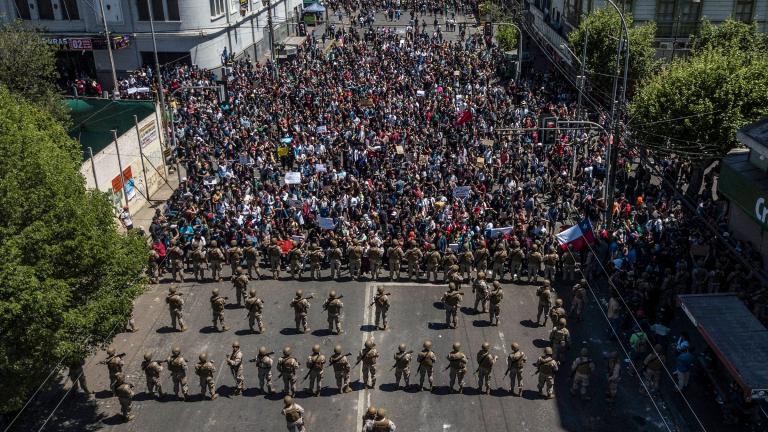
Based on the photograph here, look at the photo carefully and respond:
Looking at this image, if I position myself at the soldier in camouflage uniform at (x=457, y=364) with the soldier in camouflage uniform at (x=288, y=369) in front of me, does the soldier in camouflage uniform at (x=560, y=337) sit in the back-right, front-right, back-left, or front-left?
back-right

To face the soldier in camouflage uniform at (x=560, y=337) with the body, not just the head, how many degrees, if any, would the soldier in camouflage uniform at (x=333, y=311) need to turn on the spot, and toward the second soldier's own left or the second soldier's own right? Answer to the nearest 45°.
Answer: approximately 90° to the second soldier's own right

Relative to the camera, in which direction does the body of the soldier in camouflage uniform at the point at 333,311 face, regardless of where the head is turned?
away from the camera

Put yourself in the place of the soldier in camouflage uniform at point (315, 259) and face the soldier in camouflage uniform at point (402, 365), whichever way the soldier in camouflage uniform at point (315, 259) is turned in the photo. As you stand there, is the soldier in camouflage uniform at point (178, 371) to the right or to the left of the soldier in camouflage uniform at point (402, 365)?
right

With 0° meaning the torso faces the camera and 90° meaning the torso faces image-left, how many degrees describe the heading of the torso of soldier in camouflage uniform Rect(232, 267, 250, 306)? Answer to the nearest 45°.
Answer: approximately 180°

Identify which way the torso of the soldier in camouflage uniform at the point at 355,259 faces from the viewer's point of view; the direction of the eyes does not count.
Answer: away from the camera

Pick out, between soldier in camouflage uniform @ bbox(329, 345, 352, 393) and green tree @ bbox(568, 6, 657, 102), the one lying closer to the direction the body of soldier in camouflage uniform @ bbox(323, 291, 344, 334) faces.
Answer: the green tree

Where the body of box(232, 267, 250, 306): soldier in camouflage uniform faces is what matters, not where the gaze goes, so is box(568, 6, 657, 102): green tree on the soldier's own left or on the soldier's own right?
on the soldier's own right

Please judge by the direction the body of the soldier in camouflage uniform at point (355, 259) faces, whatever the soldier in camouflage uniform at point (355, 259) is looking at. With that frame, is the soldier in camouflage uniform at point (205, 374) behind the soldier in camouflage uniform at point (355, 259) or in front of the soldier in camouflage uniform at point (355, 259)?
behind

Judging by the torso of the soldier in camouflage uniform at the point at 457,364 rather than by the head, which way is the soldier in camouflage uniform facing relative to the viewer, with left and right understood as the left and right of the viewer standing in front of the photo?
facing away from the viewer

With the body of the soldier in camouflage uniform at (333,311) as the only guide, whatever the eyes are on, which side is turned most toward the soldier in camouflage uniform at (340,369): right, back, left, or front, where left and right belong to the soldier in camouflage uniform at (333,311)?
back

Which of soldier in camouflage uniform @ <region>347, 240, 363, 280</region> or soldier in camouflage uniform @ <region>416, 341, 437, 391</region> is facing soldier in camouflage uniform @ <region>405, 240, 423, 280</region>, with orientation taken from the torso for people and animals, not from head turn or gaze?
soldier in camouflage uniform @ <region>416, 341, 437, 391</region>
